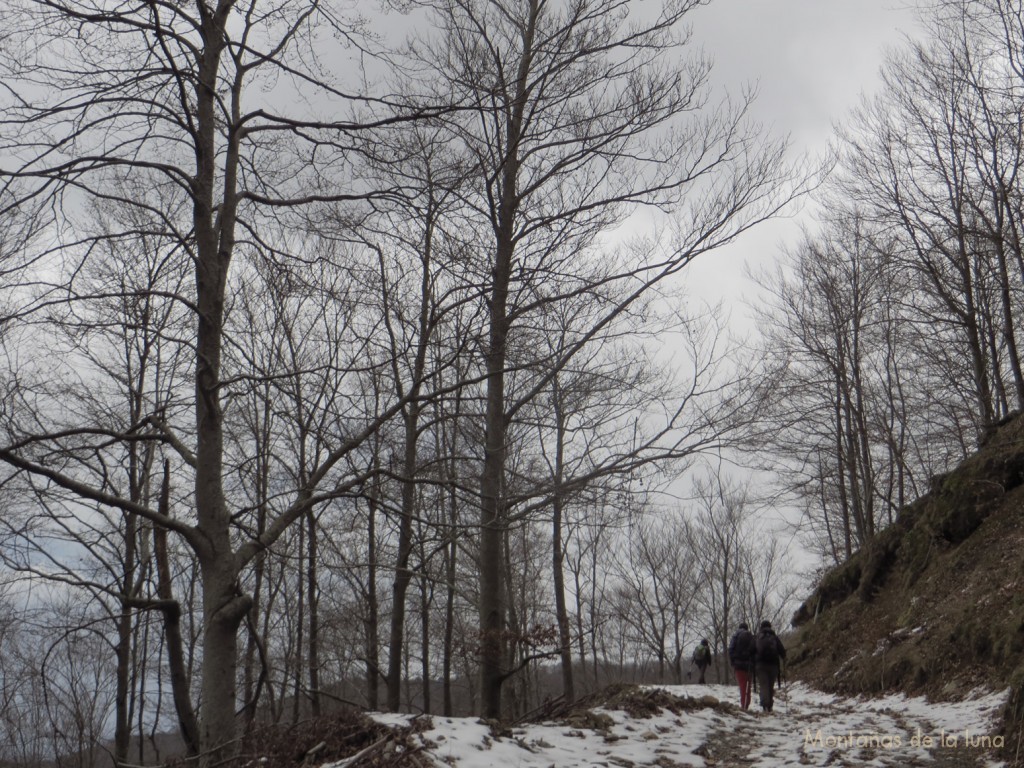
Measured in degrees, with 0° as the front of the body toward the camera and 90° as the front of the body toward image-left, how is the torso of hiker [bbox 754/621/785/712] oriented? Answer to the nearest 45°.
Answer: approximately 180°

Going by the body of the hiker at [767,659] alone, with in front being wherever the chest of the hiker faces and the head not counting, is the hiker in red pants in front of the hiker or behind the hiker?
in front
